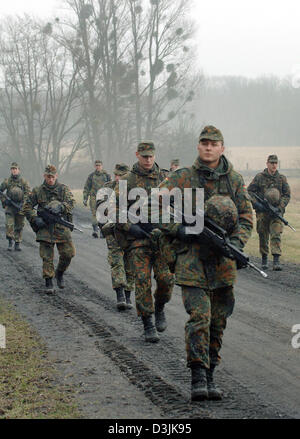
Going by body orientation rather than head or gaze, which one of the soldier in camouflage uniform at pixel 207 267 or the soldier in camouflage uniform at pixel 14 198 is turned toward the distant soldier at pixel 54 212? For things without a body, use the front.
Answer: the soldier in camouflage uniform at pixel 14 198

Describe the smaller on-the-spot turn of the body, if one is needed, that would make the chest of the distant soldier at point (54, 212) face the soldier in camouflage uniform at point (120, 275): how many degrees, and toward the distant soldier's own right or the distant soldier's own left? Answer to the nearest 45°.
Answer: approximately 45° to the distant soldier's own left

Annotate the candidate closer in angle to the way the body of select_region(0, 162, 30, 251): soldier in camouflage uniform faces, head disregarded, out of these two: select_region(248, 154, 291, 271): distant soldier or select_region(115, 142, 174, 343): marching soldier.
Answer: the marching soldier

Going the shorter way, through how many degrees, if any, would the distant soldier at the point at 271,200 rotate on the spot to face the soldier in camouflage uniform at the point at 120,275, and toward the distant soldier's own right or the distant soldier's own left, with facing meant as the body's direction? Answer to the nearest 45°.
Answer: approximately 45° to the distant soldier's own right

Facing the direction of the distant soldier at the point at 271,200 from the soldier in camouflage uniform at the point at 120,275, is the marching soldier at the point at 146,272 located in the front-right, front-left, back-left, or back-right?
back-right

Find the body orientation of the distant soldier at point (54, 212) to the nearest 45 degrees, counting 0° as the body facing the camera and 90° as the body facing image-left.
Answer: approximately 0°

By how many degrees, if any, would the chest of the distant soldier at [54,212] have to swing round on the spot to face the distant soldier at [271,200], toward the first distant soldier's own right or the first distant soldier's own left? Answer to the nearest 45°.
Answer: approximately 135° to the first distant soldier's own left

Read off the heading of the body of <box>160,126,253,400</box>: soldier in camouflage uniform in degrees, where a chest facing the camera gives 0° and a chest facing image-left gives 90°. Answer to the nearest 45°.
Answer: approximately 0°

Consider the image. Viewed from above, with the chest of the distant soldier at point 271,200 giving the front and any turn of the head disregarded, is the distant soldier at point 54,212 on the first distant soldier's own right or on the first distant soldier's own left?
on the first distant soldier's own right
